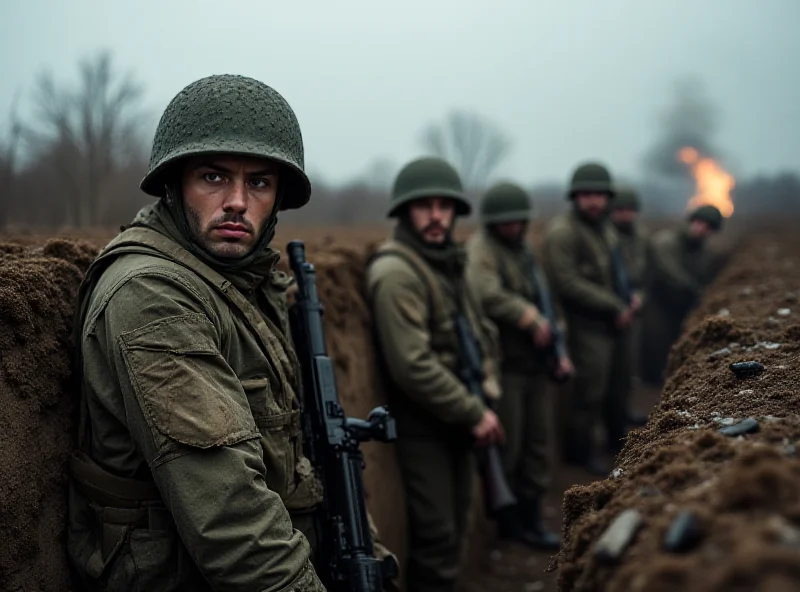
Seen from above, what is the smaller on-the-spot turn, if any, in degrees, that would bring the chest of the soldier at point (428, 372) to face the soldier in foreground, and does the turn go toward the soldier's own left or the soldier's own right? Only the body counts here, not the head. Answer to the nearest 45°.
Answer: approximately 45° to the soldier's own right

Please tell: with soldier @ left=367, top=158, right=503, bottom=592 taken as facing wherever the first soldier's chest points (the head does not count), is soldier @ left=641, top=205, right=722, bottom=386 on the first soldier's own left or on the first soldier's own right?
on the first soldier's own left

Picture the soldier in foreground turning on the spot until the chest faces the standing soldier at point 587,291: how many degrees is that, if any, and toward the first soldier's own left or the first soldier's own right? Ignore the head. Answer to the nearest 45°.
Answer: approximately 90° to the first soldier's own left

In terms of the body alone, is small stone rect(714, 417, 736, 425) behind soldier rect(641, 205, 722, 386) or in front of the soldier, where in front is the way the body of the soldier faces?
in front

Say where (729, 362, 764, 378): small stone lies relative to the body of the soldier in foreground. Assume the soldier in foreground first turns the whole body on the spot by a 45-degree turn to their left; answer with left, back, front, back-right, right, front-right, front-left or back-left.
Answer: front

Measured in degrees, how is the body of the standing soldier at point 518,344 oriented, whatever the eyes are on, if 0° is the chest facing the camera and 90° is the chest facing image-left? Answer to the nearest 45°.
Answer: approximately 315°

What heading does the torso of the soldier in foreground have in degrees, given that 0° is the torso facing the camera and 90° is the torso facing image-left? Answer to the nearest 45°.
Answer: approximately 315°

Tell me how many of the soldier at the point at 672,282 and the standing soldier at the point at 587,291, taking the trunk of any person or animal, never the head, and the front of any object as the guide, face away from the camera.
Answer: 0

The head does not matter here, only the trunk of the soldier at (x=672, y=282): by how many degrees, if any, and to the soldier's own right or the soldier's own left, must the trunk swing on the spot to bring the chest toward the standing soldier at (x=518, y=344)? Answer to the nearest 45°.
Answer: approximately 45° to the soldier's own right
